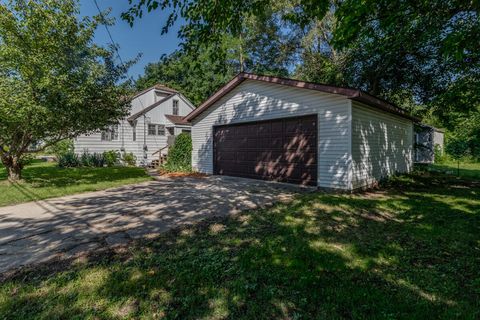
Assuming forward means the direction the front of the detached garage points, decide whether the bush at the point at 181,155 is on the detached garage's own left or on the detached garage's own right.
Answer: on the detached garage's own right

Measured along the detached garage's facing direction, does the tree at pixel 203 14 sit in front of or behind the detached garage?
in front

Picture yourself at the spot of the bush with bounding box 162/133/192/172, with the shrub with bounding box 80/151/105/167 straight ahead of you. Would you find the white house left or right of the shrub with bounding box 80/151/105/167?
right

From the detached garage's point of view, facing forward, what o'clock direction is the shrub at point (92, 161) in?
The shrub is roughly at 2 o'clock from the detached garage.

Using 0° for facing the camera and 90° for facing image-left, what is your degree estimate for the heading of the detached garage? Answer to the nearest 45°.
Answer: approximately 45°

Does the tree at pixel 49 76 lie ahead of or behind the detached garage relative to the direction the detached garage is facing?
ahead

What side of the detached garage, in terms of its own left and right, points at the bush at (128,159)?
right

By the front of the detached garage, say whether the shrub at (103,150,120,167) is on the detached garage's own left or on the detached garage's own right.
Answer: on the detached garage's own right
